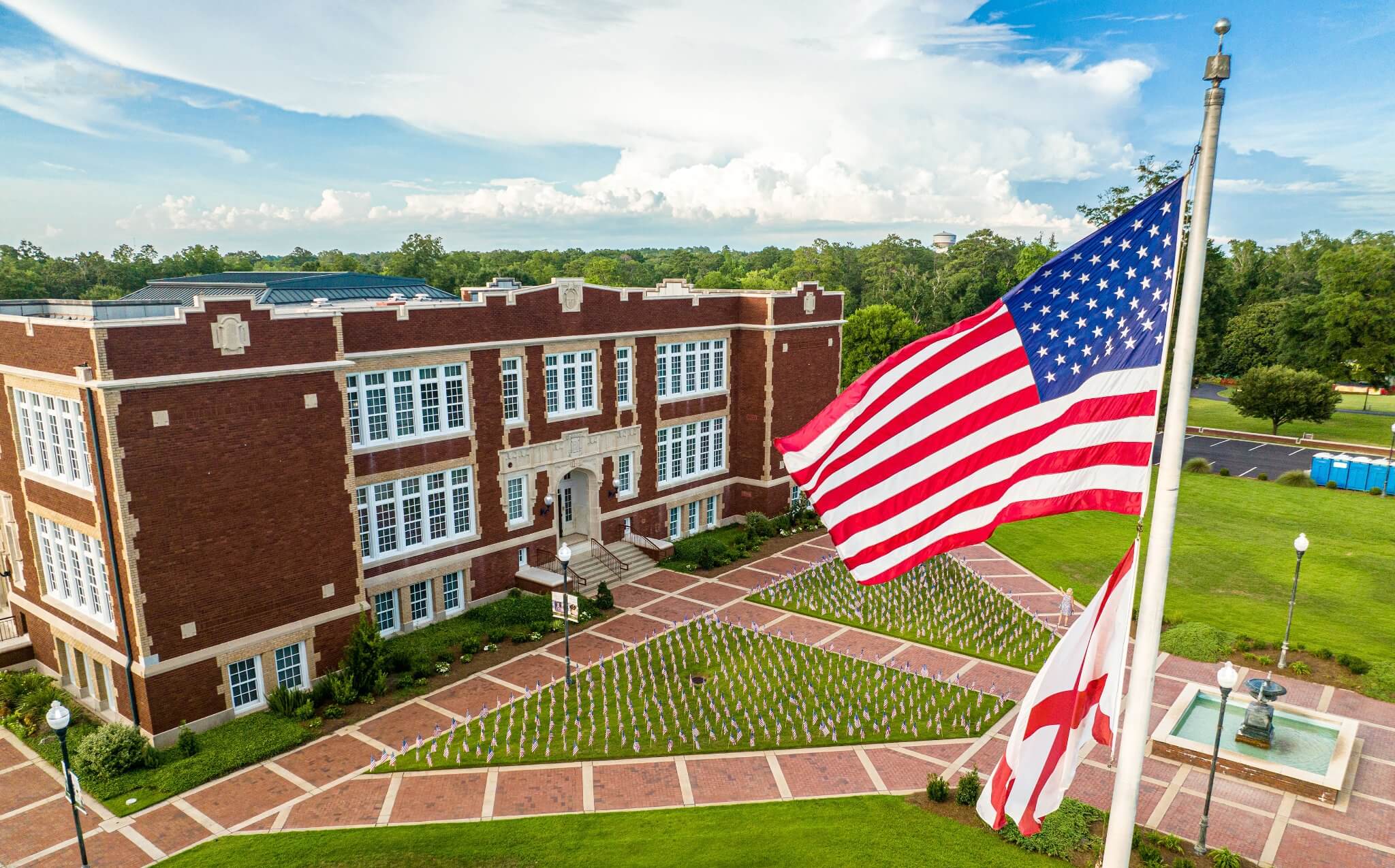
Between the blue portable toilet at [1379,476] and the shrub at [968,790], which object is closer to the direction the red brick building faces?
the shrub

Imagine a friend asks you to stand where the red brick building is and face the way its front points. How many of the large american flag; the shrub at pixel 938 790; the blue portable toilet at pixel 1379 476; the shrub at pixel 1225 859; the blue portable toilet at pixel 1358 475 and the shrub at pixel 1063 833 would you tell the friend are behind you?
0

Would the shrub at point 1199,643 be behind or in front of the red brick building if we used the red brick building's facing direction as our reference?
in front

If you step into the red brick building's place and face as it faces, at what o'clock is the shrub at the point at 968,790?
The shrub is roughly at 12 o'clock from the red brick building.

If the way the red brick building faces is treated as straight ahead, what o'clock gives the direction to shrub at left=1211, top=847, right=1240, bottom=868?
The shrub is roughly at 12 o'clock from the red brick building.

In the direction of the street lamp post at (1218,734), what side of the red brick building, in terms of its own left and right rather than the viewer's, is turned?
front

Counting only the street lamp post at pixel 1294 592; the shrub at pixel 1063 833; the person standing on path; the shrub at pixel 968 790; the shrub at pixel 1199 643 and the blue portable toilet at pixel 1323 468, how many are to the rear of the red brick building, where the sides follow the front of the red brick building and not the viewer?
0

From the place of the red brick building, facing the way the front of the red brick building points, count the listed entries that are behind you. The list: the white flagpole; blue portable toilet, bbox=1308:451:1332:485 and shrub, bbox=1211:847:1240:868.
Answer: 0

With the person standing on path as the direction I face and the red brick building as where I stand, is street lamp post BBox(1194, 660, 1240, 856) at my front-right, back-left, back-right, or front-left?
front-right

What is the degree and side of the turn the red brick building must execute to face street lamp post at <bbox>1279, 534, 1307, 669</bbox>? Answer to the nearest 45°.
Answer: approximately 45° to its left

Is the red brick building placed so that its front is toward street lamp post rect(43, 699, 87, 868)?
no

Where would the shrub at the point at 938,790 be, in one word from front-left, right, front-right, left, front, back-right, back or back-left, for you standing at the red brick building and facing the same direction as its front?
front

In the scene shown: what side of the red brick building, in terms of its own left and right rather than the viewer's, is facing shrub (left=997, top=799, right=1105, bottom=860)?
front

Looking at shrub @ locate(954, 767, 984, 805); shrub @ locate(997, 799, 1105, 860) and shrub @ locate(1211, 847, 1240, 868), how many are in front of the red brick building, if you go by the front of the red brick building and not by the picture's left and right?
3

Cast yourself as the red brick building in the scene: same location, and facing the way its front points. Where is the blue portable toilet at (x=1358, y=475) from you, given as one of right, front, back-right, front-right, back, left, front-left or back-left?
front-left

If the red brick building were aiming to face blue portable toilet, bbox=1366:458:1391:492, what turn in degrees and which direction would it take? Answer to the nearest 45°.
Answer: approximately 45° to its left
